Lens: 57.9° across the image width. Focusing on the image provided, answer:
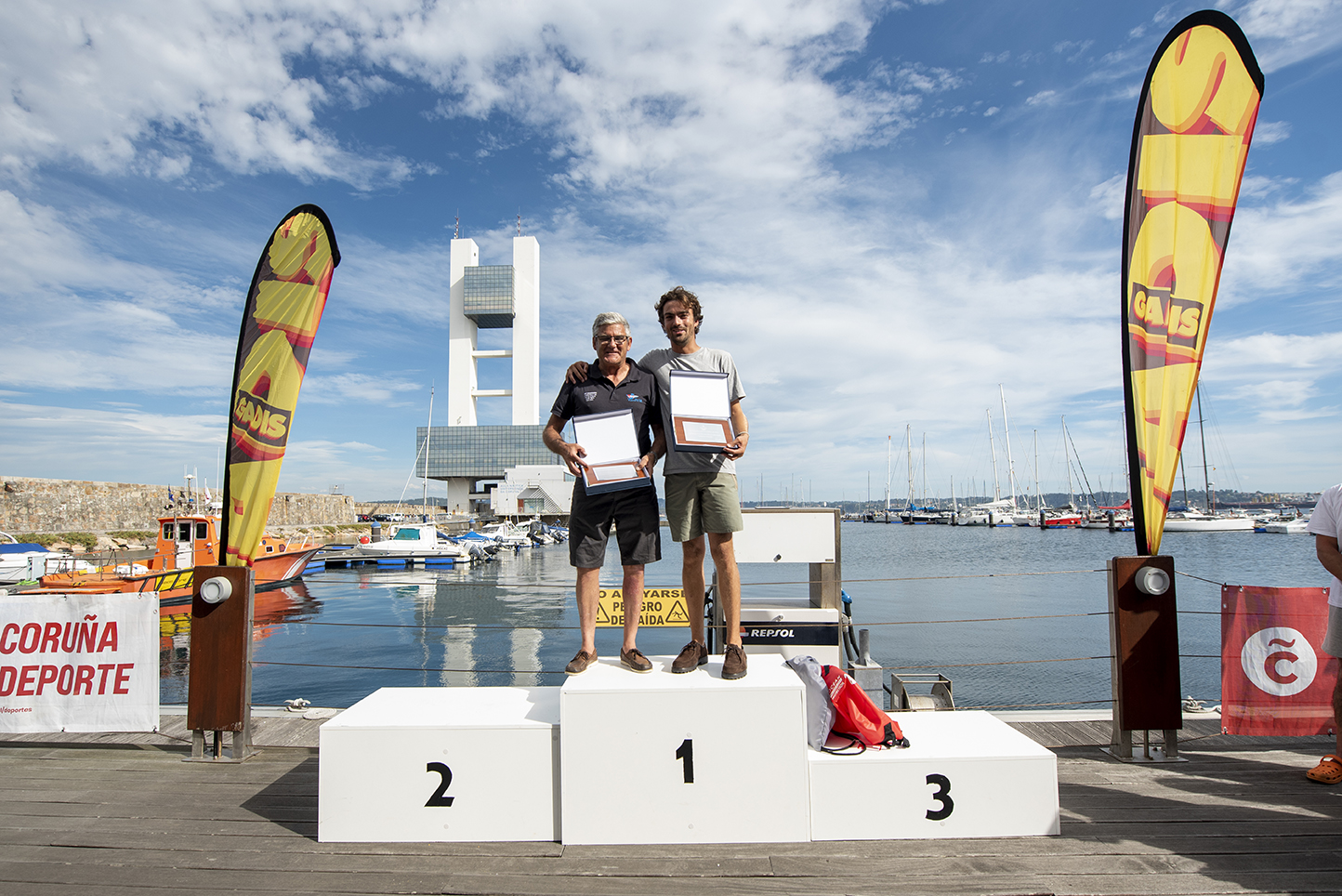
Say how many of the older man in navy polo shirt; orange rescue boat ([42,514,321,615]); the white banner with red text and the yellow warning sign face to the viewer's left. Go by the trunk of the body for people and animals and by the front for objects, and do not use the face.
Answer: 0

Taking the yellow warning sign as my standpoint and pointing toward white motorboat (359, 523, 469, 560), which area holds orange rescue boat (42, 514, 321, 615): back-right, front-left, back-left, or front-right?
front-left

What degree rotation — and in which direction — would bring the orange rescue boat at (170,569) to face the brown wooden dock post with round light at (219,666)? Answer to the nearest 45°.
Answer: approximately 90° to its right

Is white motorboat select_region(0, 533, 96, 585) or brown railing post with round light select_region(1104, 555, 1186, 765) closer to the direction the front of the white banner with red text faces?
the brown railing post with round light

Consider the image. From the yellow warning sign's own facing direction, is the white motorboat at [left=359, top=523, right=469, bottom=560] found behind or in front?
behind

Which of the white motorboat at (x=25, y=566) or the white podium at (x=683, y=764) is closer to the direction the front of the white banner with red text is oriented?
the white podium

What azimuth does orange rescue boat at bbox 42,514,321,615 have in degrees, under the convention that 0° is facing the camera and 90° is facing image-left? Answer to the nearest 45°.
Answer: approximately 270°

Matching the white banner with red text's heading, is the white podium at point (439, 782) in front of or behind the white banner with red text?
in front

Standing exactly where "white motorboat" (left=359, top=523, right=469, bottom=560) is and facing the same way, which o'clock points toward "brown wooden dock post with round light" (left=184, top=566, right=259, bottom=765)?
The brown wooden dock post with round light is roughly at 9 o'clock from the white motorboat.

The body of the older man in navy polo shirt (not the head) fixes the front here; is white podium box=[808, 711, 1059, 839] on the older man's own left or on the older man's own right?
on the older man's own left

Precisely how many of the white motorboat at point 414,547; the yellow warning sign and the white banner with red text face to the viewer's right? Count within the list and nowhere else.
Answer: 0

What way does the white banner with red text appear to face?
toward the camera

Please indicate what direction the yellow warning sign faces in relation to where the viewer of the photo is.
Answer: facing the viewer

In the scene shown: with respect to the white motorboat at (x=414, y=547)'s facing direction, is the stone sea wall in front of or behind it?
in front

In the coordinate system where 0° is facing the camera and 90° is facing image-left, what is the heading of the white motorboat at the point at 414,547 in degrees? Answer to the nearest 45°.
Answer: approximately 90°

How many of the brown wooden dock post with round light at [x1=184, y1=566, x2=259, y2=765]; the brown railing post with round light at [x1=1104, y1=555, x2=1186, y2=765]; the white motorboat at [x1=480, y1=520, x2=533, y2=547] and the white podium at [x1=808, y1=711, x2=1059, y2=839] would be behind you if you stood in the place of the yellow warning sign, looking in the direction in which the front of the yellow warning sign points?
1

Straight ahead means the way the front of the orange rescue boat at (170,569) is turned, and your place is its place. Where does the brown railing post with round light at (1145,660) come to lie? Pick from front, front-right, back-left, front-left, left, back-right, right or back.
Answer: right

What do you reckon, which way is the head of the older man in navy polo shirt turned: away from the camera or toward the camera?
toward the camera

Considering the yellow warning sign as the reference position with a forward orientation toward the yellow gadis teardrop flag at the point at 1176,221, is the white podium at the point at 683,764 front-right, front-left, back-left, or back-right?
front-right

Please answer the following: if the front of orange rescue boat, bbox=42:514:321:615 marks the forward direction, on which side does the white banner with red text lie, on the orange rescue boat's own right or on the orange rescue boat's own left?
on the orange rescue boat's own right
